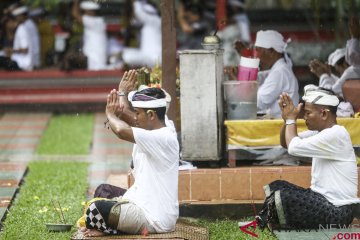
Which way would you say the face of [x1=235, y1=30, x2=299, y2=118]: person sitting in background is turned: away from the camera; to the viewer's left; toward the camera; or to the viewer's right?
to the viewer's left

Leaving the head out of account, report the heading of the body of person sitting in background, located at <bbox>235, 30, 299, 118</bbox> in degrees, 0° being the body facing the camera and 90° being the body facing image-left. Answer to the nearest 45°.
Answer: approximately 90°

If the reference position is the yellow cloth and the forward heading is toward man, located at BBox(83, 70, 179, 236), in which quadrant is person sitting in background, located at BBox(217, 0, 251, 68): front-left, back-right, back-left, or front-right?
back-right

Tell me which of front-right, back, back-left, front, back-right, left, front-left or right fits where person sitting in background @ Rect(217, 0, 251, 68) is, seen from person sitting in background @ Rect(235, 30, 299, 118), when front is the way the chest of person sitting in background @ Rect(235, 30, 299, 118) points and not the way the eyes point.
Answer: right
